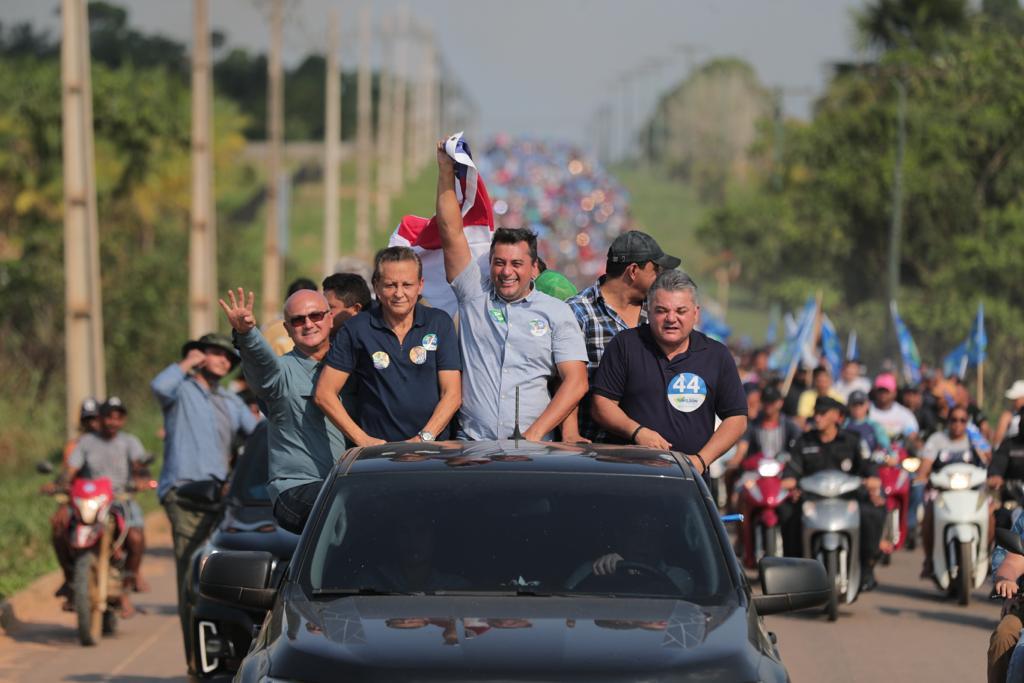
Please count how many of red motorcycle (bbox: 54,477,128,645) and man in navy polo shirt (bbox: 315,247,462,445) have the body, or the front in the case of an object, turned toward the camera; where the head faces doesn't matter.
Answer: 2

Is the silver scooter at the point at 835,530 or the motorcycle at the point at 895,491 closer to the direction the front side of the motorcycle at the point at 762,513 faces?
the silver scooter

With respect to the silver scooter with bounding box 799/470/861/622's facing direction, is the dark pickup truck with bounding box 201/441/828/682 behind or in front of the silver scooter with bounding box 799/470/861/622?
in front

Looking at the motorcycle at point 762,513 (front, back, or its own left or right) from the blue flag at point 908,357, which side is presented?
back

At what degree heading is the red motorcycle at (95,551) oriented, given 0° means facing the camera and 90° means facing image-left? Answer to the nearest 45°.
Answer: approximately 0°

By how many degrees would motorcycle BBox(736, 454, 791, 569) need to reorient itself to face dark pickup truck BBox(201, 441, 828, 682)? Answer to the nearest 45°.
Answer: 0° — it already faces it

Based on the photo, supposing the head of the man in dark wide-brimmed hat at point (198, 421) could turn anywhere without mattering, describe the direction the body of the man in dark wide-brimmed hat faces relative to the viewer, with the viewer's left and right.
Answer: facing the viewer and to the right of the viewer

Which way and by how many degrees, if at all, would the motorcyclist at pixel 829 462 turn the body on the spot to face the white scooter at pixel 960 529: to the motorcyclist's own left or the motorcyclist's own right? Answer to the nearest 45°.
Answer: approximately 90° to the motorcyclist's own left

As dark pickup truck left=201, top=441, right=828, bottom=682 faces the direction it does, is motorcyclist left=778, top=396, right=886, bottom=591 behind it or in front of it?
behind
